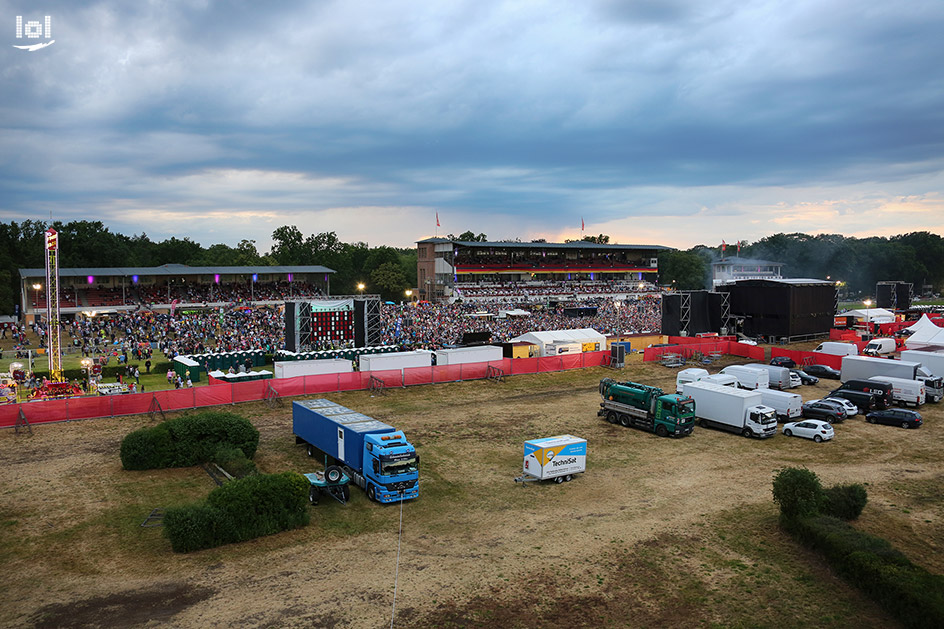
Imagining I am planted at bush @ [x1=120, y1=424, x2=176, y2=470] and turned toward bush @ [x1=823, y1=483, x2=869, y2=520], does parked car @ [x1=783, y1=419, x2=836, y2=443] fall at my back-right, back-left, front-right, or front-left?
front-left

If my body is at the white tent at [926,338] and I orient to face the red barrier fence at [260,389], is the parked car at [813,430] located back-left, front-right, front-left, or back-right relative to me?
front-left

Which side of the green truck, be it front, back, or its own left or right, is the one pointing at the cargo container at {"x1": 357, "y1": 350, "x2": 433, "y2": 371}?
back

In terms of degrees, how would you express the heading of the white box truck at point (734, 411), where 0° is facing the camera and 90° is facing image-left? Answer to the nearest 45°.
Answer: approximately 315°

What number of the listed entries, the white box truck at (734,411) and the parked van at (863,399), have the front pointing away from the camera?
0

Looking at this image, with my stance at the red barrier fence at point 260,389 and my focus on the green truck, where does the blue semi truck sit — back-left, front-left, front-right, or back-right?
front-right

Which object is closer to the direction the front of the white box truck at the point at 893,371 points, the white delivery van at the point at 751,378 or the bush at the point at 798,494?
the bush

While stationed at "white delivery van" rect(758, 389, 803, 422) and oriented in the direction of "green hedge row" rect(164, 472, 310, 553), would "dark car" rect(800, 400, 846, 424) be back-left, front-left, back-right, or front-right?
back-left

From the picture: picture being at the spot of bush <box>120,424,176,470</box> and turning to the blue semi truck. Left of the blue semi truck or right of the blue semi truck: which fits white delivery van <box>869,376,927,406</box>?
left

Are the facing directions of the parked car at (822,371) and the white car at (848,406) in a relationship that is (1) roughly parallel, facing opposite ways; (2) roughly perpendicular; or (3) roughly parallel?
roughly parallel

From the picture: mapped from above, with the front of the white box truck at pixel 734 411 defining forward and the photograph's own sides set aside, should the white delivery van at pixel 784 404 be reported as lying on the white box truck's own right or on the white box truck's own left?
on the white box truck's own left

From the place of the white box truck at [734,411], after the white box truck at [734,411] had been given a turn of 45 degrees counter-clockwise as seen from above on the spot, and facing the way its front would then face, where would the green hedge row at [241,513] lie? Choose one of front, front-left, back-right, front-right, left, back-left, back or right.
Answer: back-right
